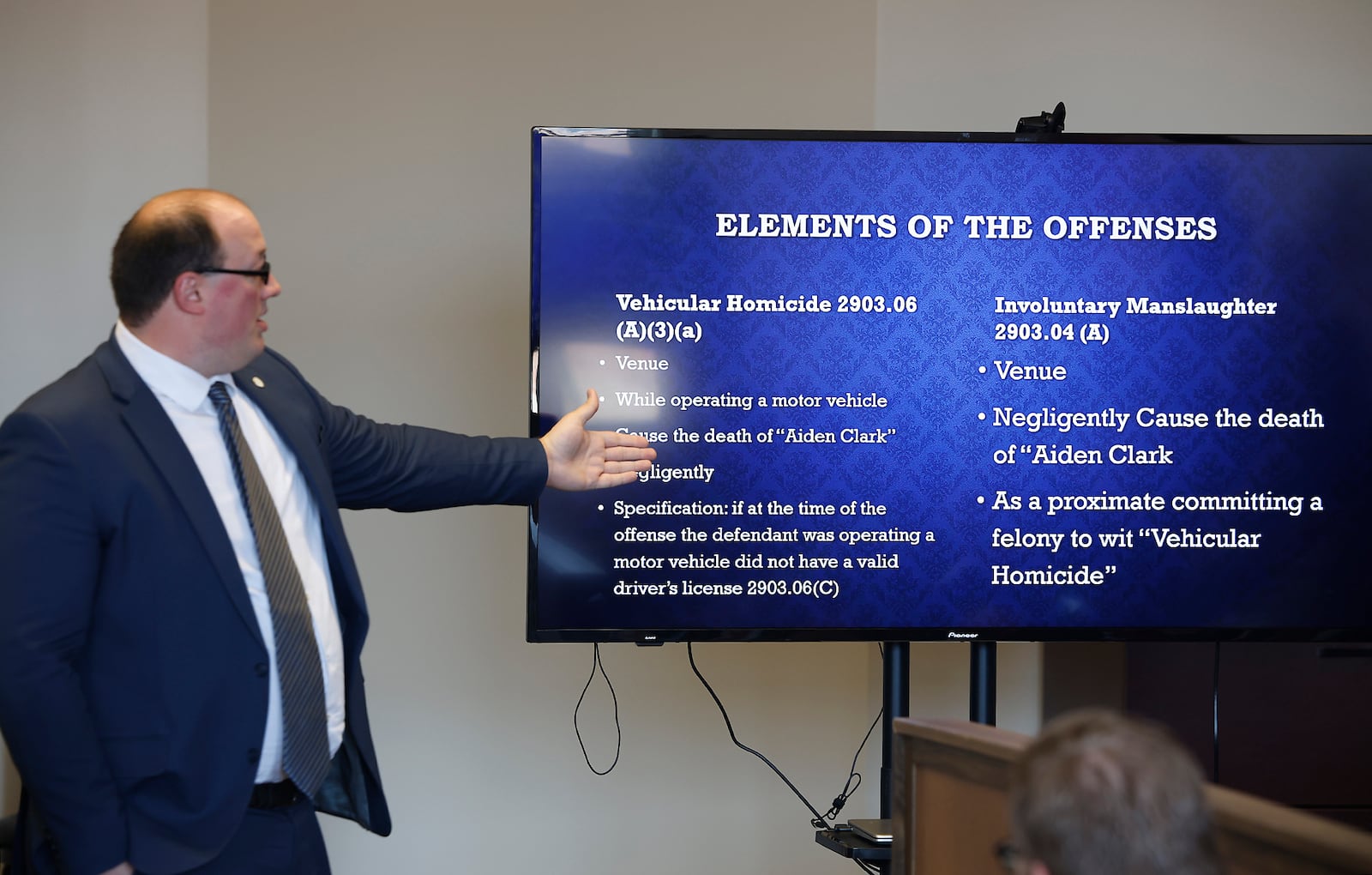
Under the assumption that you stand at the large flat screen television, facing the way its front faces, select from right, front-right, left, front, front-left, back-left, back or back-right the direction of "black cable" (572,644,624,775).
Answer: back-right

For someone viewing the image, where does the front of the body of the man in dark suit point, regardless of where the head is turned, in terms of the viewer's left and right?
facing the viewer and to the right of the viewer

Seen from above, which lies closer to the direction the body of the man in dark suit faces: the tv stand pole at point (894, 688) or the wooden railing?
the wooden railing

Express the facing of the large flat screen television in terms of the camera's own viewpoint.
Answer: facing the viewer

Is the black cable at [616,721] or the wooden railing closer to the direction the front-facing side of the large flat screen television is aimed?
the wooden railing

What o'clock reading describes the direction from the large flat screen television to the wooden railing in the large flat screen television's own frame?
The wooden railing is roughly at 12 o'clock from the large flat screen television.

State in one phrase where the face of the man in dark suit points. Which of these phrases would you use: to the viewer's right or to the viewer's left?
to the viewer's right

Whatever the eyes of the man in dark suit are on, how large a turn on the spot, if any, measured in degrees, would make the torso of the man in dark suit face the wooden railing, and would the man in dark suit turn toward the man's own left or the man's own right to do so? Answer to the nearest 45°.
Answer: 0° — they already face it

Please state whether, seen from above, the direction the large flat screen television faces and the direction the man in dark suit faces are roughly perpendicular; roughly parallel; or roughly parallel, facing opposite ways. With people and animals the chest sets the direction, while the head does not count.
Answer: roughly perpendicular
